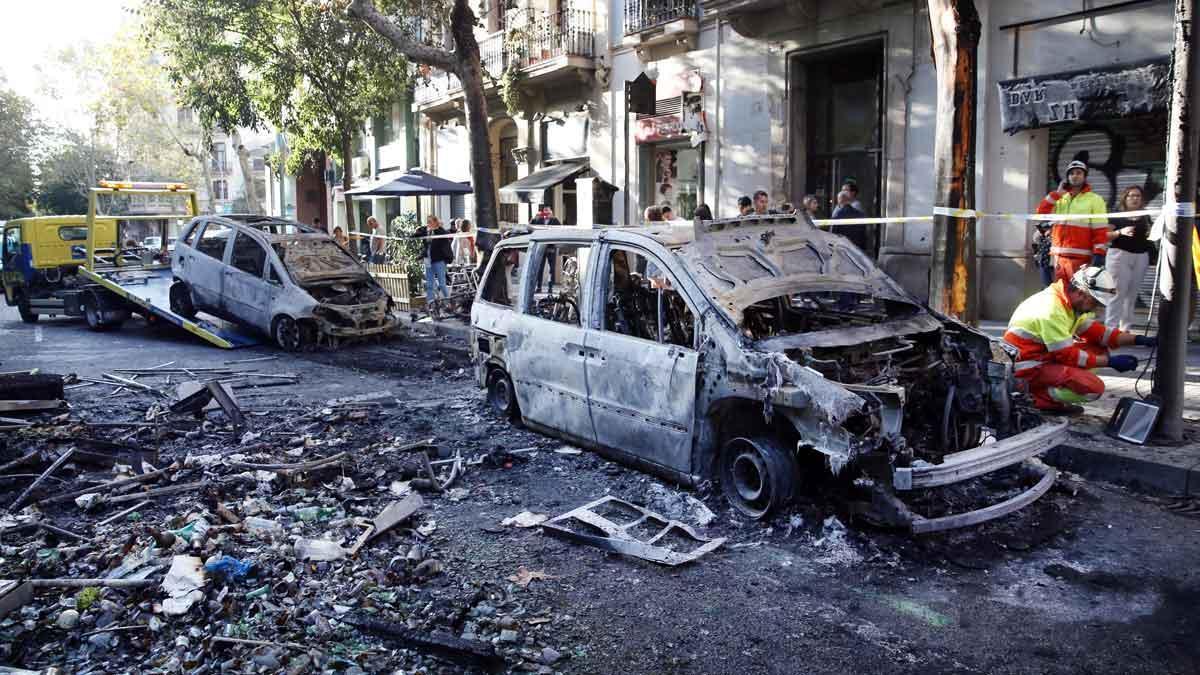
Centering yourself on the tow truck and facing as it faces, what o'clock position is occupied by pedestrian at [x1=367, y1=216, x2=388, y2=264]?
The pedestrian is roughly at 4 o'clock from the tow truck.

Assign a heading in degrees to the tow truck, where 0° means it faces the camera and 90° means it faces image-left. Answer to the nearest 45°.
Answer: approximately 135°

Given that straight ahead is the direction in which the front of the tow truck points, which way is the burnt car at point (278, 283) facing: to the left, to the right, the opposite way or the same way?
the opposite way

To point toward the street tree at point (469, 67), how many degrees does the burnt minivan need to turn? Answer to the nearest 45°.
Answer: approximately 180°

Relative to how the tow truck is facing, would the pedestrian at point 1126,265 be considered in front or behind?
behind

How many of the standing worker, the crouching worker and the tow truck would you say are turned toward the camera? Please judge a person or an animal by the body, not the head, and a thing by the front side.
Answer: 1

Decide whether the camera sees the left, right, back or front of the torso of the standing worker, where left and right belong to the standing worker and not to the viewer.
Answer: front

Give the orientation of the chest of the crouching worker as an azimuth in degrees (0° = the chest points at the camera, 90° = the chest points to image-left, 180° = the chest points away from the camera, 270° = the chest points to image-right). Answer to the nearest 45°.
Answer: approximately 270°

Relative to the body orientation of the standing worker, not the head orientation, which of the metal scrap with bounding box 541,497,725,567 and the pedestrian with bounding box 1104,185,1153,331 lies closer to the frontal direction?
the metal scrap

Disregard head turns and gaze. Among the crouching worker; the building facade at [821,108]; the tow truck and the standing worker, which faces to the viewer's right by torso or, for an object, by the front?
the crouching worker

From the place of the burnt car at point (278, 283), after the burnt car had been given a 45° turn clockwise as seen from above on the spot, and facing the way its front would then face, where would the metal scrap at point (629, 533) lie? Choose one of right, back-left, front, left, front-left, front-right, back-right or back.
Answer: front

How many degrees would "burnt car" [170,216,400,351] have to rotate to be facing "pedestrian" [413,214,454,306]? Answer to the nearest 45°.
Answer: approximately 90° to its left

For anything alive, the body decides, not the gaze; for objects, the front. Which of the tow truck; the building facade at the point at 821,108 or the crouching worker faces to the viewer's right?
the crouching worker
